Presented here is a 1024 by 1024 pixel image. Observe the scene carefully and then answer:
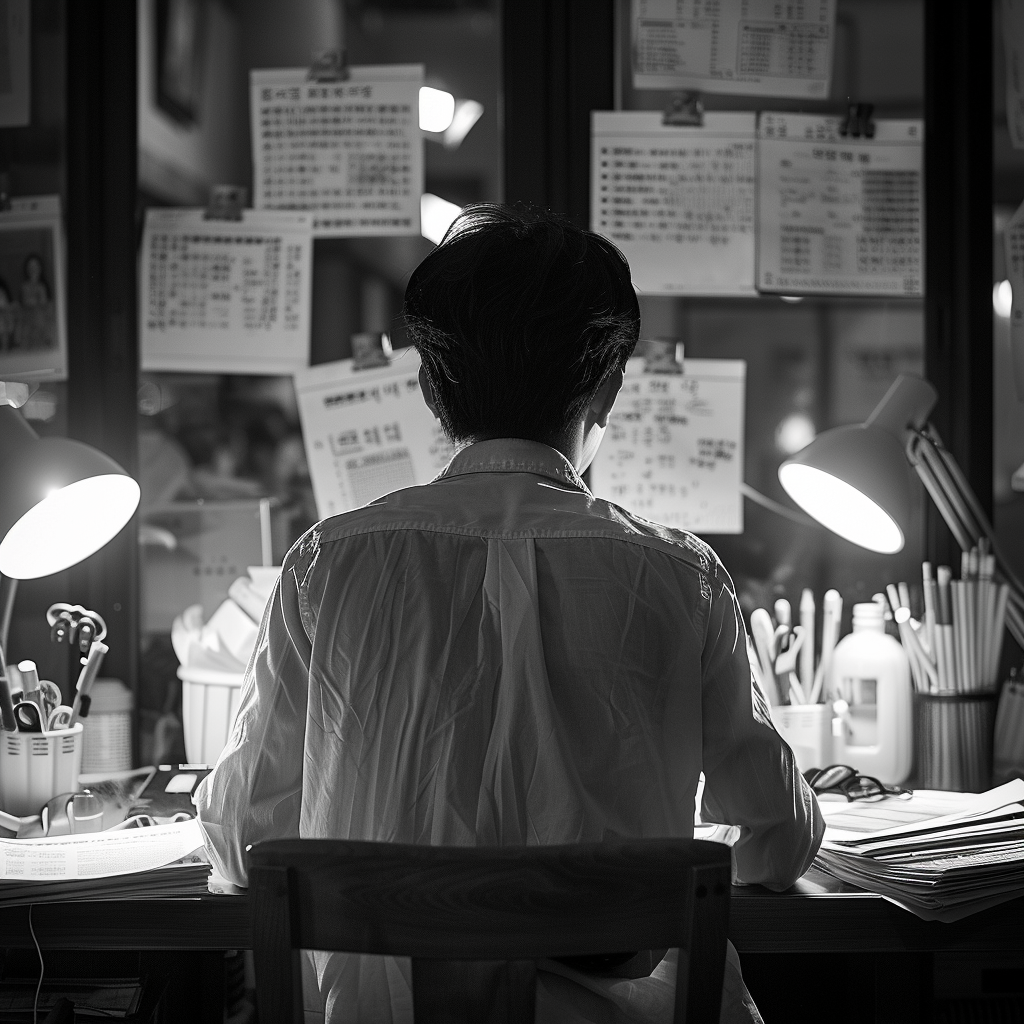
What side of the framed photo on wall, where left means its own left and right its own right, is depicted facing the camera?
front

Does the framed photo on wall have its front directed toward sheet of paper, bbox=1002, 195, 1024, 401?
no

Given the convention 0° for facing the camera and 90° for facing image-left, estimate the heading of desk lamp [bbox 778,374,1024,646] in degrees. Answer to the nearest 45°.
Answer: approximately 45°

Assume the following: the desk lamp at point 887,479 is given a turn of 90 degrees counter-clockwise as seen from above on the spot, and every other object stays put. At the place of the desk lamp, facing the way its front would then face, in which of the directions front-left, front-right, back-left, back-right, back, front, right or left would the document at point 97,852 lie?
right

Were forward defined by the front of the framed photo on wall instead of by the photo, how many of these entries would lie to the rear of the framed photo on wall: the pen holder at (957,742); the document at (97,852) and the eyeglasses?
0

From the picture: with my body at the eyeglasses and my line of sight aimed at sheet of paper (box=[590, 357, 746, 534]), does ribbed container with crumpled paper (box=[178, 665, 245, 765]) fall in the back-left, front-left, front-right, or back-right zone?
front-left

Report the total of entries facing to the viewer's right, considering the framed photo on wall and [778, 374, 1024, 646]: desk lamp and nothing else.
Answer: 0
